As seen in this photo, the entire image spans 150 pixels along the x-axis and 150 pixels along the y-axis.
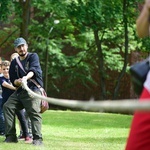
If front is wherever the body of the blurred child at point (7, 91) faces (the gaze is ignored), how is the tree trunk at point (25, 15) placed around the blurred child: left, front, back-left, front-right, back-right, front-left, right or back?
back-left

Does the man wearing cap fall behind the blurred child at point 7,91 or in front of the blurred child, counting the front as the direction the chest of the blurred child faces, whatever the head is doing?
in front

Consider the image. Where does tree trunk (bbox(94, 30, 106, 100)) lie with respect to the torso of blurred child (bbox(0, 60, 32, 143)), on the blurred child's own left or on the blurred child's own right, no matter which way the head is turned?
on the blurred child's own left

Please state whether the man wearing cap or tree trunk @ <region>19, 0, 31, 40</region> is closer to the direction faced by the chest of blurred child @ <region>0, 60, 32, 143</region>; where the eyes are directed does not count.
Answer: the man wearing cap
